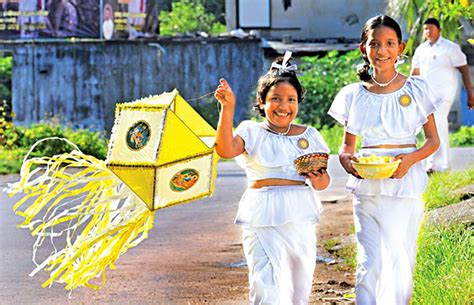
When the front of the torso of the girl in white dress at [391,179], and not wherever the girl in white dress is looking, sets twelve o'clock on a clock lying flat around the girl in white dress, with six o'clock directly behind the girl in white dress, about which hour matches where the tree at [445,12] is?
The tree is roughly at 6 o'clock from the girl in white dress.

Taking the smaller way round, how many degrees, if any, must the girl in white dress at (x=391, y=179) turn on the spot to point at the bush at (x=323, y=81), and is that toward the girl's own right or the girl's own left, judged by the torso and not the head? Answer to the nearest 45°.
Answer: approximately 180°

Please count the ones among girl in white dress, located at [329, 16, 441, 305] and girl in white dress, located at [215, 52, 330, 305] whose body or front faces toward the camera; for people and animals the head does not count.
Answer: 2

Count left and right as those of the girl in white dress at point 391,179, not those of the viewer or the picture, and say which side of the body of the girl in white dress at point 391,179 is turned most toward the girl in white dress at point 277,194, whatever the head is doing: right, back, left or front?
right

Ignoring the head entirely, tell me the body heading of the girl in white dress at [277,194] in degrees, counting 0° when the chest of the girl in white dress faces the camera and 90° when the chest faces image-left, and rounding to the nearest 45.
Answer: approximately 0°

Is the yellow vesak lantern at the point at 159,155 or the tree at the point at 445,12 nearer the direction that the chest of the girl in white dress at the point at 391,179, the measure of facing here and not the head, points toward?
the yellow vesak lantern

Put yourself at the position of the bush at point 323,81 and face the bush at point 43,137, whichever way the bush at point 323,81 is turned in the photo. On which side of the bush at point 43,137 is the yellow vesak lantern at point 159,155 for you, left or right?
left

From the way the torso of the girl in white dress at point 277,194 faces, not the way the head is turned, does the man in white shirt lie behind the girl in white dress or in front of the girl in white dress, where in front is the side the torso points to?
behind
